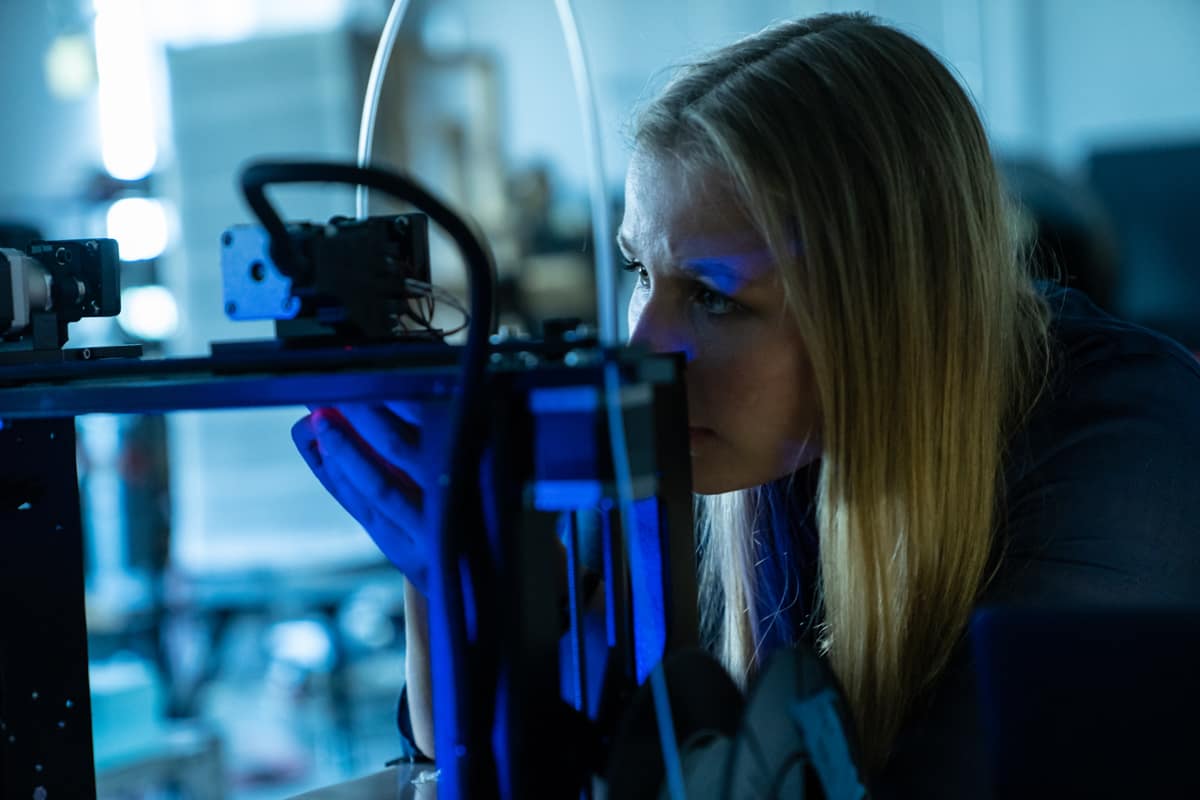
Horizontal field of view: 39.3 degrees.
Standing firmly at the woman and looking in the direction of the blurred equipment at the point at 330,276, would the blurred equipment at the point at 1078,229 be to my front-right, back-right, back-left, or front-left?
back-right

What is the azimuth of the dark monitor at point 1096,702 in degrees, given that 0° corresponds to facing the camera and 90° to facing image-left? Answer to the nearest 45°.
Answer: approximately 180°
